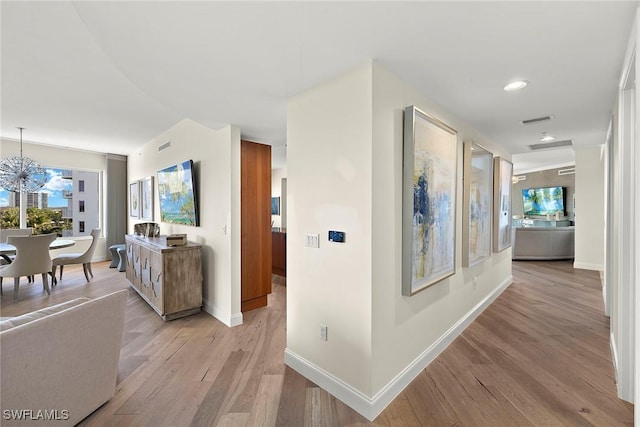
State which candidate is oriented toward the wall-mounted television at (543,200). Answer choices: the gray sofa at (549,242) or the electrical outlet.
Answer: the gray sofa

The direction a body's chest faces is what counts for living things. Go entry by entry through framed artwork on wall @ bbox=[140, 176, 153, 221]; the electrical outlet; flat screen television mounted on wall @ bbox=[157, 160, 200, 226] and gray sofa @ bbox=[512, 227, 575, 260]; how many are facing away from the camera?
1

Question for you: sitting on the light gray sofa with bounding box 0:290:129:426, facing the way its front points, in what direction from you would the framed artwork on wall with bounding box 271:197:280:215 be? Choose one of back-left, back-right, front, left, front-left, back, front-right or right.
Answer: right

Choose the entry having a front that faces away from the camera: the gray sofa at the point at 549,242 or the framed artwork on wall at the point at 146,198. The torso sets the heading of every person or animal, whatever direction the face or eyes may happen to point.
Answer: the gray sofa

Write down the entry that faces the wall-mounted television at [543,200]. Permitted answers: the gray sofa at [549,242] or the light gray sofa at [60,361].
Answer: the gray sofa at [549,242]

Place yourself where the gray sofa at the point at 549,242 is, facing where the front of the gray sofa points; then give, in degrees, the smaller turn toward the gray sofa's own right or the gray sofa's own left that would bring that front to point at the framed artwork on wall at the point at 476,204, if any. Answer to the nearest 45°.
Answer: approximately 180°

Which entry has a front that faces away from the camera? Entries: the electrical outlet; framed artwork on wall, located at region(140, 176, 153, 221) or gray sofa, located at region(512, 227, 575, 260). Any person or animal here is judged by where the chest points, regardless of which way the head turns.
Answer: the gray sofa

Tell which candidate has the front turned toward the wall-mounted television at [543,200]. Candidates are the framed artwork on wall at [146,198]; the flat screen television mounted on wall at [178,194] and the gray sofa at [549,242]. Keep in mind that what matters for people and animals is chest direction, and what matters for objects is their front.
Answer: the gray sofa

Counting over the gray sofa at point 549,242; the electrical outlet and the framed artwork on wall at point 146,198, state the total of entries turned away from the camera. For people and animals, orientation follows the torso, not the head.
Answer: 1

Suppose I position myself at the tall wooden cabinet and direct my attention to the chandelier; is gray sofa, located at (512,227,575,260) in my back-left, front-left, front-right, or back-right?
back-right

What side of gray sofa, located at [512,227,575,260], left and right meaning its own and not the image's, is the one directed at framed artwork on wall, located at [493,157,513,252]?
back

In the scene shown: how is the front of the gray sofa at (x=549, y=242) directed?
away from the camera
